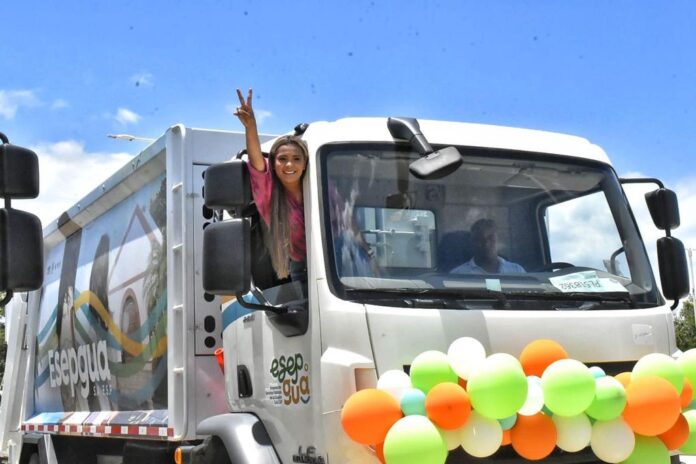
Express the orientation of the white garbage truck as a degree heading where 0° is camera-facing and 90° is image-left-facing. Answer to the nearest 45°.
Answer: approximately 315°
